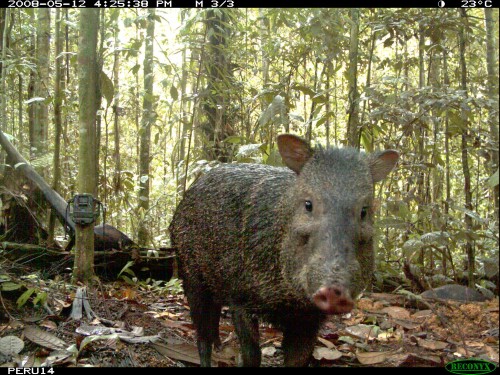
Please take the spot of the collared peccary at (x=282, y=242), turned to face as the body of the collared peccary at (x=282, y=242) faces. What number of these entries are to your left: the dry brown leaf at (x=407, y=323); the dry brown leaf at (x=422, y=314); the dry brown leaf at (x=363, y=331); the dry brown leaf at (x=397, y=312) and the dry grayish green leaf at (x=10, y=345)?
4

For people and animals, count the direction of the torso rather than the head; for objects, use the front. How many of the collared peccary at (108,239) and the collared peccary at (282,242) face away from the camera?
0

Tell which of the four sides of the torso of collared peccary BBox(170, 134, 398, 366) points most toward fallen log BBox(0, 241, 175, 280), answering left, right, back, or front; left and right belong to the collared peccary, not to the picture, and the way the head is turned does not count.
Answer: back

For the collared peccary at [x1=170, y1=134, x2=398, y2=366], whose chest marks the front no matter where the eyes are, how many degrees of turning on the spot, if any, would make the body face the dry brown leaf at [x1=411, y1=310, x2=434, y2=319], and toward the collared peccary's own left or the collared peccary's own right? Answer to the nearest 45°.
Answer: approximately 90° to the collared peccary's own left
